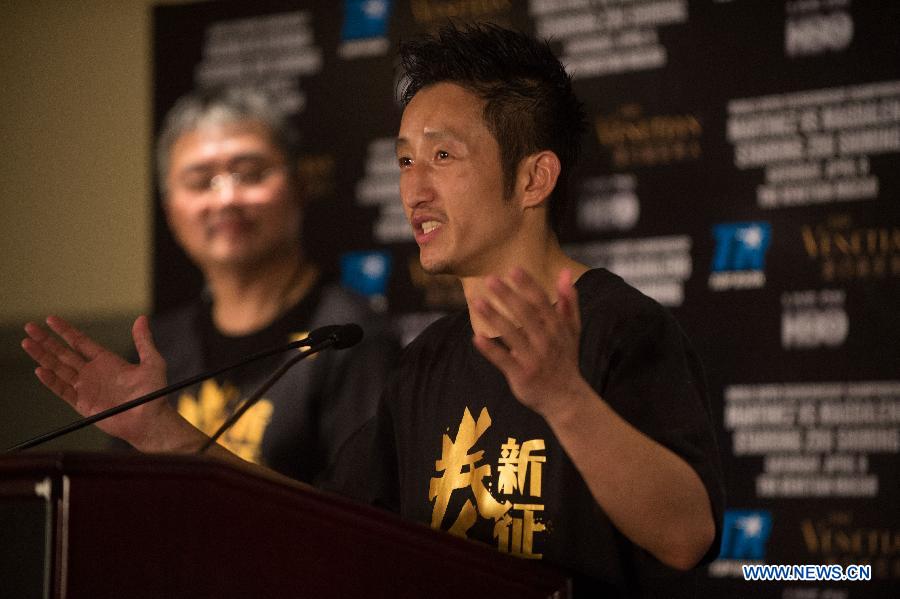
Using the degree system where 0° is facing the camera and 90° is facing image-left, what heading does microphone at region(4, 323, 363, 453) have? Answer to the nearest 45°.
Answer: approximately 270°
